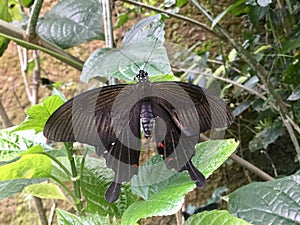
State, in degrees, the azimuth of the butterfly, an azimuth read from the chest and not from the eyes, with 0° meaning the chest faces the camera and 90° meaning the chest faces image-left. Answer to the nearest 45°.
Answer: approximately 180°

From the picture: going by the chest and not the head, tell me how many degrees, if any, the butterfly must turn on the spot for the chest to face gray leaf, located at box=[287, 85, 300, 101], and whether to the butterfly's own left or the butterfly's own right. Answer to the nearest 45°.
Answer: approximately 45° to the butterfly's own right
